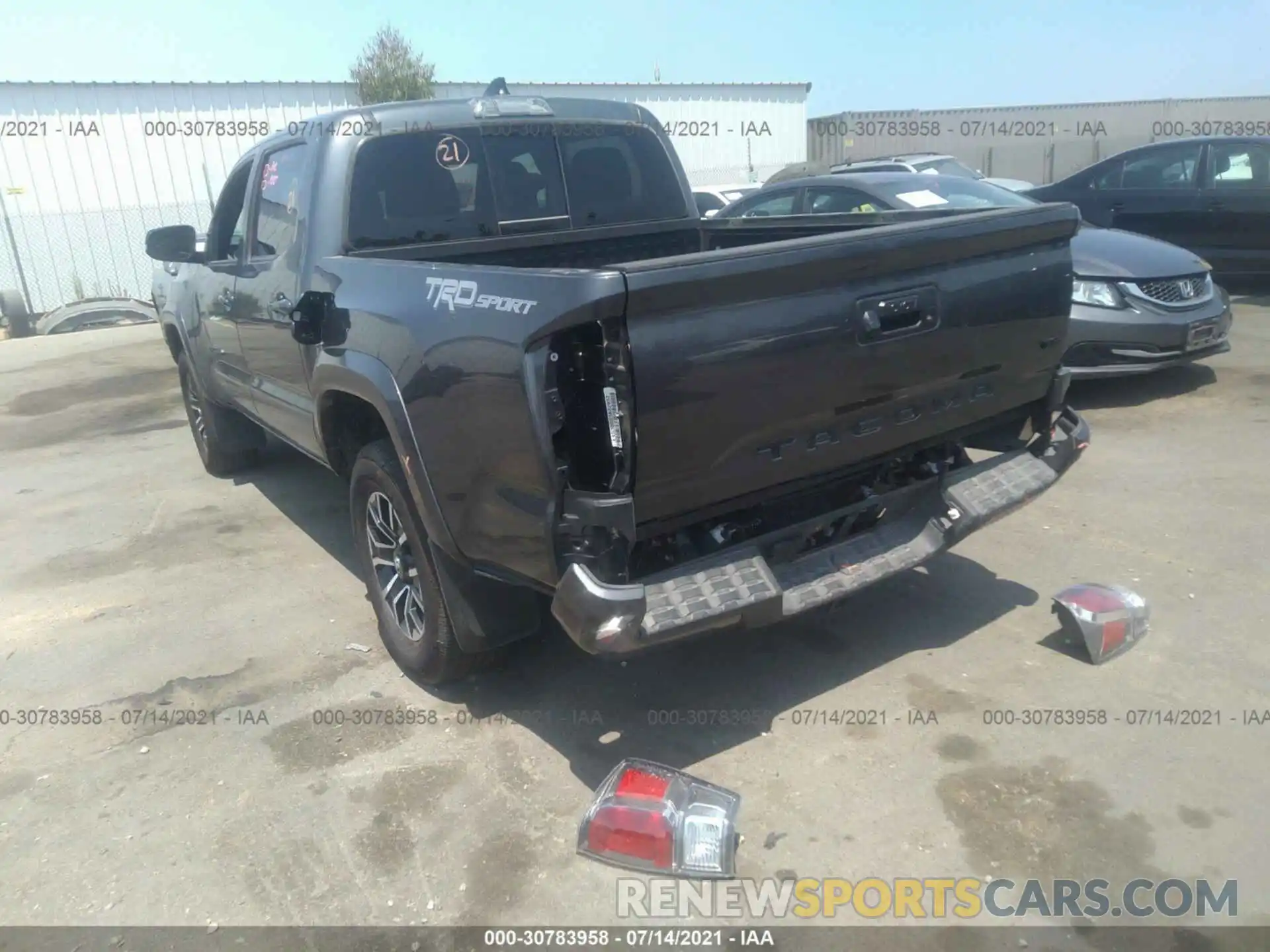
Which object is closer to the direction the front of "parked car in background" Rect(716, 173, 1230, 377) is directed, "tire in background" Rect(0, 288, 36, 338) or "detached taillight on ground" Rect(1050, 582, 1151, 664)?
the detached taillight on ground

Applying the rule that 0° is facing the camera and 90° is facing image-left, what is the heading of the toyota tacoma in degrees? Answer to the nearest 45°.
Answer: approximately 135°

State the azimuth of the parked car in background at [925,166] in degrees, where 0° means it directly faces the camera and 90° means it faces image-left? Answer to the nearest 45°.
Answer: approximately 315°

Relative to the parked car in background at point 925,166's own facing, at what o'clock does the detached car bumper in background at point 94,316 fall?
the detached car bumper in background at point 94,316 is roughly at 4 o'clock from the parked car in background at point 925,166.

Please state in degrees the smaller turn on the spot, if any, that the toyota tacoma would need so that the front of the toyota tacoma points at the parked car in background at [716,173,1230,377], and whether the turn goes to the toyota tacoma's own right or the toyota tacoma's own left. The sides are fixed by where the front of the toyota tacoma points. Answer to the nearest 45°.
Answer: approximately 90° to the toyota tacoma's own right

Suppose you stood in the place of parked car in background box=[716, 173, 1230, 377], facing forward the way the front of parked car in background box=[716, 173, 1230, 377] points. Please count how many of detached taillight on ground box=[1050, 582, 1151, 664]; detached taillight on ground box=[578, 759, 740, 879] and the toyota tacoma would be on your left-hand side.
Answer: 0

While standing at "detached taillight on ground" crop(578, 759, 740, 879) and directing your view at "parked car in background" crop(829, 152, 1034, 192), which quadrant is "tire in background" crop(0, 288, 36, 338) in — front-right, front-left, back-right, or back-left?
front-left

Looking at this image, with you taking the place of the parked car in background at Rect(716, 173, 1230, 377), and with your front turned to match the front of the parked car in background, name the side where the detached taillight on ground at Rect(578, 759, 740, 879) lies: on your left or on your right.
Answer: on your right

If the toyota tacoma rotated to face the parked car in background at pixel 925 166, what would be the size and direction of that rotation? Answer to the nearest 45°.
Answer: approximately 45° to its right

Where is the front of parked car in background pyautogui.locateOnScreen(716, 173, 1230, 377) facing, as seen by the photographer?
facing the viewer and to the right of the viewer

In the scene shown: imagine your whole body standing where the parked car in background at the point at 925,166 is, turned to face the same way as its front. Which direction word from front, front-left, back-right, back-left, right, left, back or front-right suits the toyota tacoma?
front-right

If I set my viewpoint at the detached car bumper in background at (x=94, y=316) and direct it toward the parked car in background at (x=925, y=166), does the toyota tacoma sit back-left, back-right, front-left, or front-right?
front-right
